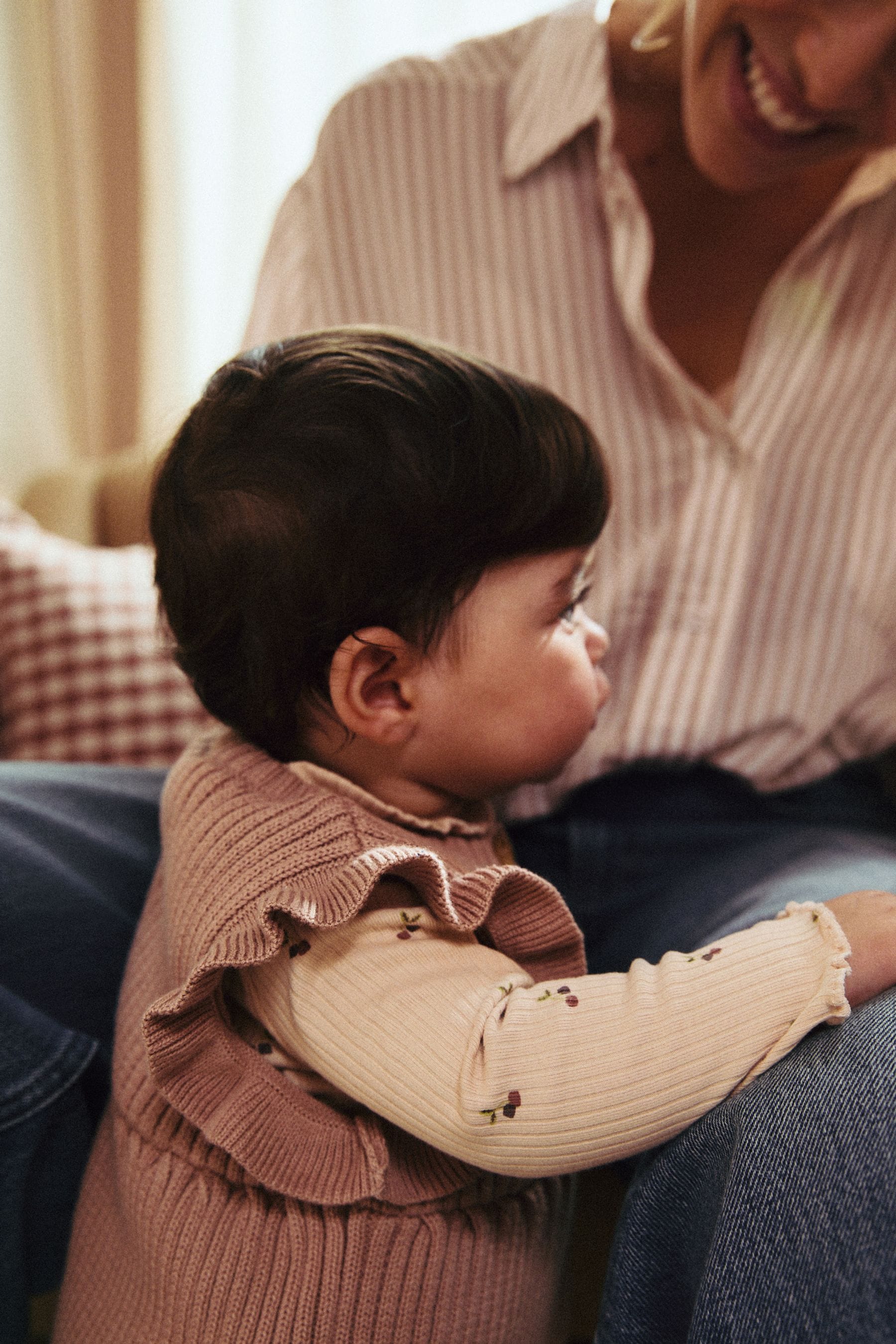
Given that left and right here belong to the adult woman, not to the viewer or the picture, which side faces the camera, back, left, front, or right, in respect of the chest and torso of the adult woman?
front

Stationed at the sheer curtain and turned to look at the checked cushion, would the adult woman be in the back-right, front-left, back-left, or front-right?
front-left

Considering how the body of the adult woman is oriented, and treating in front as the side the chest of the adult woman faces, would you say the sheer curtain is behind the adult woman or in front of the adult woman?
behind

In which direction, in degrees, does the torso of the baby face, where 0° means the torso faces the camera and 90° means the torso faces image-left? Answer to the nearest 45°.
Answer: approximately 270°
